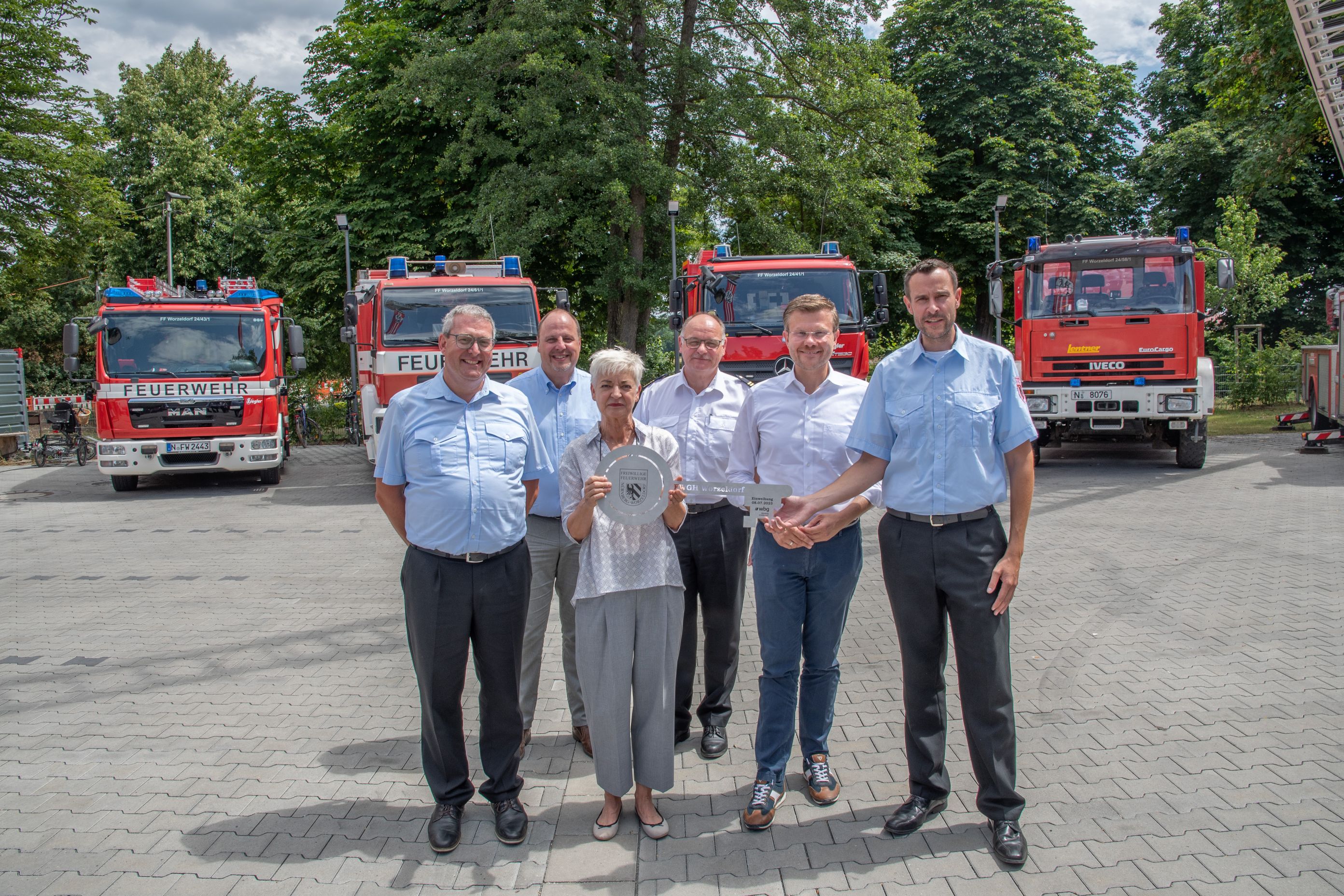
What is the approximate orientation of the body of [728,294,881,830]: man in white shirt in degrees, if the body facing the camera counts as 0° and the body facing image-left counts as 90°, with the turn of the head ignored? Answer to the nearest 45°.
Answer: approximately 0°

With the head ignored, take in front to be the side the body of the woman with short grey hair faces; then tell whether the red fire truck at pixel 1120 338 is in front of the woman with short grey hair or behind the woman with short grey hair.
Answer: behind

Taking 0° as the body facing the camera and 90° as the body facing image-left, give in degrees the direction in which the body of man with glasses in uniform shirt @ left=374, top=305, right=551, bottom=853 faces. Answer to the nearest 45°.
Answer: approximately 0°
